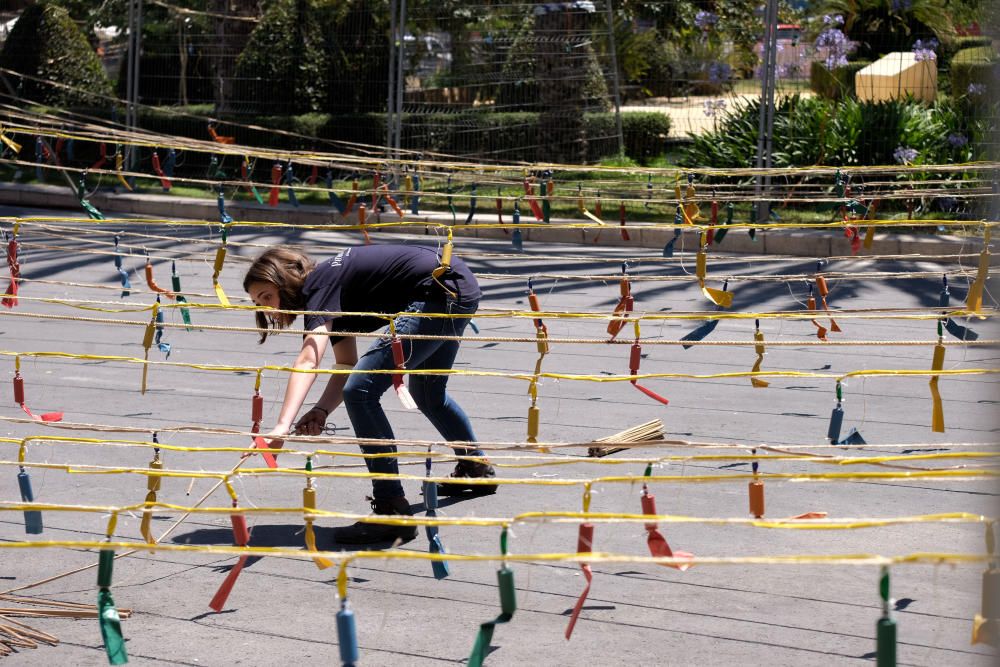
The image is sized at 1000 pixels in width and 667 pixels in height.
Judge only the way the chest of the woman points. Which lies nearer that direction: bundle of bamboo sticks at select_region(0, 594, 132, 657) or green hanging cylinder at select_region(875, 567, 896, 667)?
the bundle of bamboo sticks

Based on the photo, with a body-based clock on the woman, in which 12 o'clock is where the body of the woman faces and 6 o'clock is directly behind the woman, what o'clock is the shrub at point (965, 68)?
The shrub is roughly at 4 o'clock from the woman.

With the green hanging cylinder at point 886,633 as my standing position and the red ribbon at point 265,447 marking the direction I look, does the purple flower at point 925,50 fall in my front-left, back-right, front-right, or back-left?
front-right

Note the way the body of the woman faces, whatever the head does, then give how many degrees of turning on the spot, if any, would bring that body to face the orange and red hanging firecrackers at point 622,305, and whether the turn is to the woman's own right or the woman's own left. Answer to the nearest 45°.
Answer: approximately 135° to the woman's own right

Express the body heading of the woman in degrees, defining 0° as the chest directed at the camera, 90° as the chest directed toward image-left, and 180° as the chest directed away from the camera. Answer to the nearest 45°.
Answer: approximately 90°

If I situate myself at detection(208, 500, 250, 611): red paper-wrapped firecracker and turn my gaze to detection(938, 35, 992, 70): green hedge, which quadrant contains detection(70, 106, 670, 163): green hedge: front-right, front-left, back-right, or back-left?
front-left

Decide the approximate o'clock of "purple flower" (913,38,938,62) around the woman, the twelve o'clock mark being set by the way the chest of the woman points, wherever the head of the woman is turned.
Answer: The purple flower is roughly at 4 o'clock from the woman.

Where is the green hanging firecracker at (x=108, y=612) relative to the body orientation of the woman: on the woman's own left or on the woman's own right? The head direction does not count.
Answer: on the woman's own left

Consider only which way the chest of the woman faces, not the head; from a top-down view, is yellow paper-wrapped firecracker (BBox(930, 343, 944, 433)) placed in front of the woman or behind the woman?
behind

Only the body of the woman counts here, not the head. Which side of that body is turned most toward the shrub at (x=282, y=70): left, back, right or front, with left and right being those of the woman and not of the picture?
right

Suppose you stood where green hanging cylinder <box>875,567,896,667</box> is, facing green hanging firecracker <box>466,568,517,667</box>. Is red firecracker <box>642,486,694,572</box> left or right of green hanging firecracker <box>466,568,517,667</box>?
right

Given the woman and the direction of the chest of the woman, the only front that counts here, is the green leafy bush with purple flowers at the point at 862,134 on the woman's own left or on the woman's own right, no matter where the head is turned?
on the woman's own right
